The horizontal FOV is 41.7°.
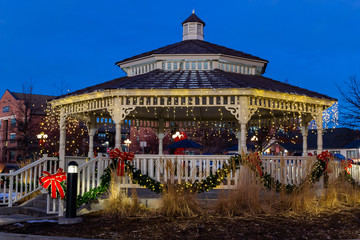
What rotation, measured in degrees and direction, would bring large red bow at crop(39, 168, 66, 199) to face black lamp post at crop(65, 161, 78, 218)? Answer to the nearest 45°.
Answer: approximately 45° to its left

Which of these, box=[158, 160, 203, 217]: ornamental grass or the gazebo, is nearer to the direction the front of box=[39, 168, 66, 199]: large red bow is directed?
the ornamental grass

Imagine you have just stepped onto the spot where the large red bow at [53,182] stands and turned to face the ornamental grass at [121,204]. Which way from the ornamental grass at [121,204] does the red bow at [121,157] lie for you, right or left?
left

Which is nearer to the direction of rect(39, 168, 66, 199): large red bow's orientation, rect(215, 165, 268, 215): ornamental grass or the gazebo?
the ornamental grass

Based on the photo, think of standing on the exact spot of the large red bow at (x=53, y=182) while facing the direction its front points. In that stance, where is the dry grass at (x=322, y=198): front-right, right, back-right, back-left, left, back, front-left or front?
left

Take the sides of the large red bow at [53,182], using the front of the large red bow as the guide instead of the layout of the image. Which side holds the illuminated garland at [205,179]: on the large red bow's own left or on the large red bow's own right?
on the large red bow's own left

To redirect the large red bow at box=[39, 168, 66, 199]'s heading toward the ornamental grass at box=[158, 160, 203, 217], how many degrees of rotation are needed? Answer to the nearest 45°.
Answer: approximately 90° to its left

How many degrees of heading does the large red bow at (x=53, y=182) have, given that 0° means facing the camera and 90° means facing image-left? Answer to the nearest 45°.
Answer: approximately 0°

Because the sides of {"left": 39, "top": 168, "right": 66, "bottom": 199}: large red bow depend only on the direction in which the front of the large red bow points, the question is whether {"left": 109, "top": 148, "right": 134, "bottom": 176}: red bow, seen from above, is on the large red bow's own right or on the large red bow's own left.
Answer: on the large red bow's own left

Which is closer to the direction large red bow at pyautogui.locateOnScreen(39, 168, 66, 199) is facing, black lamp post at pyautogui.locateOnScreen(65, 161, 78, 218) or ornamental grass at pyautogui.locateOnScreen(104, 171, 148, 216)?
the black lamp post

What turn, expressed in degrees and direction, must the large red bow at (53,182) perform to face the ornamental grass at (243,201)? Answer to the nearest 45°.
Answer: approximately 90° to its left
